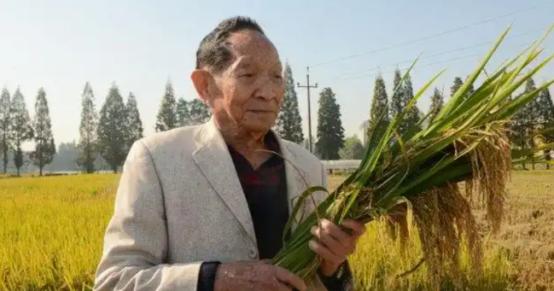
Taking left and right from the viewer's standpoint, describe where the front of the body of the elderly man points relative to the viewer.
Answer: facing the viewer and to the right of the viewer

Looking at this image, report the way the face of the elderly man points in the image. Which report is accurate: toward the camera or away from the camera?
toward the camera

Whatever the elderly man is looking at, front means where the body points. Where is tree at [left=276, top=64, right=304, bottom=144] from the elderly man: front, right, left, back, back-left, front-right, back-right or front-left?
back-left
